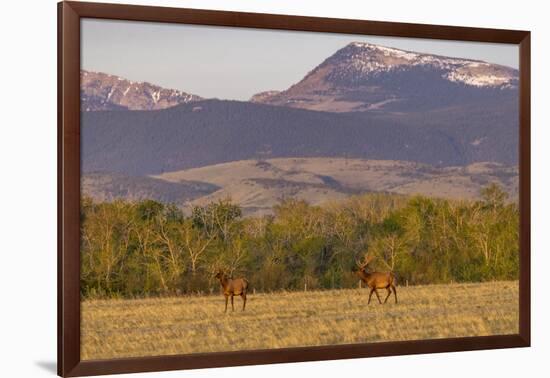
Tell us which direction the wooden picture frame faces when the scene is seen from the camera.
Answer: facing the viewer and to the right of the viewer
